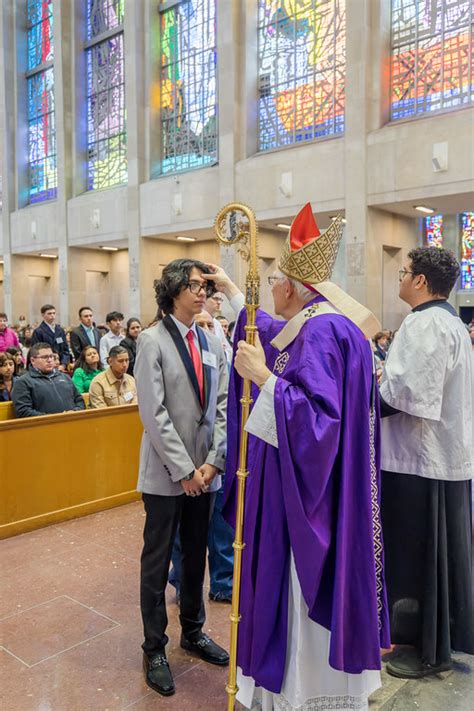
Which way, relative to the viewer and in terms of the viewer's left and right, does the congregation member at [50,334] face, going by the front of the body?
facing the viewer and to the right of the viewer

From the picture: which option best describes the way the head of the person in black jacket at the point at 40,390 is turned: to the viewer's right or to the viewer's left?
to the viewer's right

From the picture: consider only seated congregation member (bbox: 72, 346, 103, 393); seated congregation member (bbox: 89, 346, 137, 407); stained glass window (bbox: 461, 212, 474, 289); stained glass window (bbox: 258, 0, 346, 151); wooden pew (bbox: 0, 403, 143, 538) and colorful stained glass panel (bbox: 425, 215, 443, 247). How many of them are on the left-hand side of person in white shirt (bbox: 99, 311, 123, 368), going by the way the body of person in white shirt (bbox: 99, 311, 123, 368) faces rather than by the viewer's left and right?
3

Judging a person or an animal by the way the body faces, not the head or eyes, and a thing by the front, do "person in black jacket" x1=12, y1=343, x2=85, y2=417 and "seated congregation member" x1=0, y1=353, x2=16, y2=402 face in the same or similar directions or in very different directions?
same or similar directions

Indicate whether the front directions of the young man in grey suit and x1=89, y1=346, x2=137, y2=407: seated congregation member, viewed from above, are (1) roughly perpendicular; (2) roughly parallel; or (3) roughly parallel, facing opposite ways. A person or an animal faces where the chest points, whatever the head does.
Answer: roughly parallel

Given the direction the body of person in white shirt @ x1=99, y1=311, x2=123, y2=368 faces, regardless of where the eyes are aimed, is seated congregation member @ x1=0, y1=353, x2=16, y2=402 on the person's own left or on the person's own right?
on the person's own right

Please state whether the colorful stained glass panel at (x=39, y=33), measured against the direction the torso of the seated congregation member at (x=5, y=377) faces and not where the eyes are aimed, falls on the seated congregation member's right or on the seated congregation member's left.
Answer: on the seated congregation member's left

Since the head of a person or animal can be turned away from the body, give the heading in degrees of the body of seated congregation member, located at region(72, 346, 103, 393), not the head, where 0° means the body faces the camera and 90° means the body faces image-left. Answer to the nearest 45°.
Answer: approximately 315°

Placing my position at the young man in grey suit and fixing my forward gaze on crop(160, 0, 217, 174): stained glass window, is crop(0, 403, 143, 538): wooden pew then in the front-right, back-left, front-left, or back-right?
front-left
